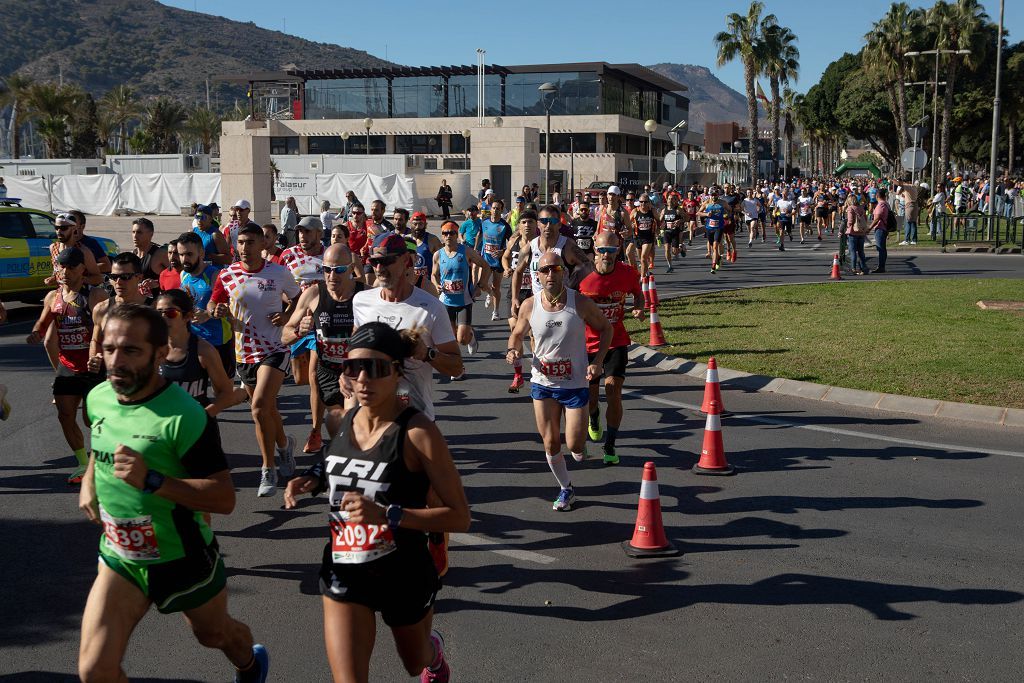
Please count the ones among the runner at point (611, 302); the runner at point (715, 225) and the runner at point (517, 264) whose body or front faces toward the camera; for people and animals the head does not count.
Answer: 3

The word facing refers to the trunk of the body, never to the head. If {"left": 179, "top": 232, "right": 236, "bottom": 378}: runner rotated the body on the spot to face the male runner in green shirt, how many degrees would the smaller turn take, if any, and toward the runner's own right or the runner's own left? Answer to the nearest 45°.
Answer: approximately 45° to the runner's own left

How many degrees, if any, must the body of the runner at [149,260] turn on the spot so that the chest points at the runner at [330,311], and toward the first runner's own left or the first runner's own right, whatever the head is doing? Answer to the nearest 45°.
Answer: approximately 45° to the first runner's own left

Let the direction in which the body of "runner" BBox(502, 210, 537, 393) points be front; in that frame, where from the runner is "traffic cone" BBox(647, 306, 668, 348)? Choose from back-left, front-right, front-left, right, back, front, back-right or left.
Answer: back-left

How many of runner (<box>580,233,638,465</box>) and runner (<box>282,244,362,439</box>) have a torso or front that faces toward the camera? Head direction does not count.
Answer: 2

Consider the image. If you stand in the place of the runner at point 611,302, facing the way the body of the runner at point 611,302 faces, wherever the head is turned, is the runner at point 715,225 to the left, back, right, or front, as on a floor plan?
back

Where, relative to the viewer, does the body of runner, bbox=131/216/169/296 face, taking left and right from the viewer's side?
facing the viewer and to the left of the viewer

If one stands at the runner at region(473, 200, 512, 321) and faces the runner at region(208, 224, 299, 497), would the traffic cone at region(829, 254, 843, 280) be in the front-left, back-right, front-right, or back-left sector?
back-left

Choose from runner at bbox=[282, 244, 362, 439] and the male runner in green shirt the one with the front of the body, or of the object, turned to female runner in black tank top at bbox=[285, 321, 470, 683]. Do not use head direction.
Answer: the runner

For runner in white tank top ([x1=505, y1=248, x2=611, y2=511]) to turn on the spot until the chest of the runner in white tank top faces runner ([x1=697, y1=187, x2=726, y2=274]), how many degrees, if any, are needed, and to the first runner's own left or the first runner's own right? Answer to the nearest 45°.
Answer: approximately 180°

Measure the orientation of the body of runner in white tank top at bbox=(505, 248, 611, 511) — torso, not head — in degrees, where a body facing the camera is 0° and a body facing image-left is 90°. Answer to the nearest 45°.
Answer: approximately 0°

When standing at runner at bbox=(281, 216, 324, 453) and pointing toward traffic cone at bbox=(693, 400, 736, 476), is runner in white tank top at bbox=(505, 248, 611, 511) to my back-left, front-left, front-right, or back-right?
front-right

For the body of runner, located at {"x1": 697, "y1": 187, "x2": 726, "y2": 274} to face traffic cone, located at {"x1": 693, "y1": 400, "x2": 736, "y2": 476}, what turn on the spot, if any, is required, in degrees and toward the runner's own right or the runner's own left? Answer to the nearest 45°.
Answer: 0° — they already face it

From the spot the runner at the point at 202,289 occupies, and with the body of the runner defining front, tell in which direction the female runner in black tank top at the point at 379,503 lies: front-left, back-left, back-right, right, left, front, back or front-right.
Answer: front-left
